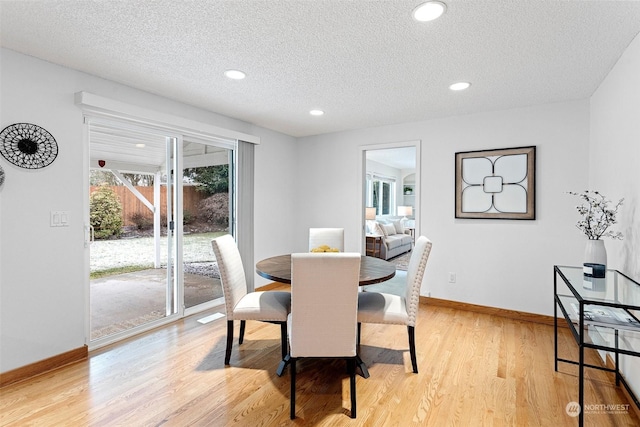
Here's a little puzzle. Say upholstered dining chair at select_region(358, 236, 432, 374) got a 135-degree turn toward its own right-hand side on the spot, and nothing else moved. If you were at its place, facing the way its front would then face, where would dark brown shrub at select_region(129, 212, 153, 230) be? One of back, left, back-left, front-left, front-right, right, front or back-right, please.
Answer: back-left

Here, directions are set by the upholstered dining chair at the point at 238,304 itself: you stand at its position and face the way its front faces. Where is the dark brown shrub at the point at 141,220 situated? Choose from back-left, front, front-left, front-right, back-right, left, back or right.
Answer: back-left

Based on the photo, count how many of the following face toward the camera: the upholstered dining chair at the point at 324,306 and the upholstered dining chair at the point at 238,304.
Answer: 0

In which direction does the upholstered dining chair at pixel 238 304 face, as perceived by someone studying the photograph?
facing to the right of the viewer

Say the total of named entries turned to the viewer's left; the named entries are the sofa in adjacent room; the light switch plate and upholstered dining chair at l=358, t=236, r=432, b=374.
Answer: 1

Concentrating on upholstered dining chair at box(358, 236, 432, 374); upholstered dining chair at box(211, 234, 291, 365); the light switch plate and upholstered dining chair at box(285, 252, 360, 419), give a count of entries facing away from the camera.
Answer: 1

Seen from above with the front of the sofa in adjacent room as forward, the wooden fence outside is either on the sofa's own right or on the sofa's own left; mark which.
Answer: on the sofa's own right

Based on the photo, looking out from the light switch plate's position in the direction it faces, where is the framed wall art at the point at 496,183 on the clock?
The framed wall art is roughly at 10 o'clock from the light switch plate.

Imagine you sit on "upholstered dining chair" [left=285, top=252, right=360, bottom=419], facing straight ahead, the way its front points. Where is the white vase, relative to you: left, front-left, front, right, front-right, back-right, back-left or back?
right

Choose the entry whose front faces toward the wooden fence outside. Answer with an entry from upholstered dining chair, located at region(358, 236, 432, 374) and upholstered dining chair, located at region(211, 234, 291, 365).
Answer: upholstered dining chair, located at region(358, 236, 432, 374)

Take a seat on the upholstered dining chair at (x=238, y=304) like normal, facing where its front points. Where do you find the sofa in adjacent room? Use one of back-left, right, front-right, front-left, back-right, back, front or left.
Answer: front-left

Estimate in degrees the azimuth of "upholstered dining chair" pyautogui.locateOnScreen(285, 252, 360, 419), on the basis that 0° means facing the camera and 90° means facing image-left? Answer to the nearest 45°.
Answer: approximately 180°

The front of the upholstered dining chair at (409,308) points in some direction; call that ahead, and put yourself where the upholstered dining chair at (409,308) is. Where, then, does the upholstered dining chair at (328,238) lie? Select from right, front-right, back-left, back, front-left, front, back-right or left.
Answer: front-right

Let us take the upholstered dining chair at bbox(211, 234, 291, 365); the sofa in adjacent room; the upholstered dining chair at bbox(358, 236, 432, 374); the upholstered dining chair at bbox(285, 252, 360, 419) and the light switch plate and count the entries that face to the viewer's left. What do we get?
1

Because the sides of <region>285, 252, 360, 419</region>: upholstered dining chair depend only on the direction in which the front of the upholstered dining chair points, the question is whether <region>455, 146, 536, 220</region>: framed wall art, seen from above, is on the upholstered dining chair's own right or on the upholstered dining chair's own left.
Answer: on the upholstered dining chair's own right

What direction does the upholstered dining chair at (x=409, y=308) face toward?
to the viewer's left

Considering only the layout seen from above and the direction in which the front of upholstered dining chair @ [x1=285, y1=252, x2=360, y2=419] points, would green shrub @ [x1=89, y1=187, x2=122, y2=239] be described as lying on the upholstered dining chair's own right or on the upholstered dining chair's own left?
on the upholstered dining chair's own left

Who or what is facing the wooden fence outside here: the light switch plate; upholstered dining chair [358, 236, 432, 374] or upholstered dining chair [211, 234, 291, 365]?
upholstered dining chair [358, 236, 432, 374]
